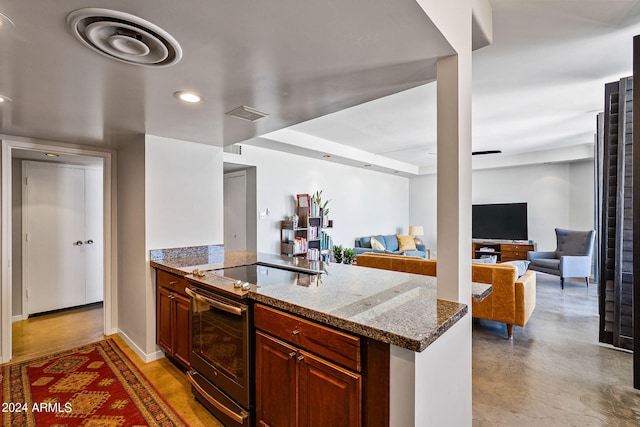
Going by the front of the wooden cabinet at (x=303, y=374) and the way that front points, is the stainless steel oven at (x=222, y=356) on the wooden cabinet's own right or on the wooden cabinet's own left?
on the wooden cabinet's own right

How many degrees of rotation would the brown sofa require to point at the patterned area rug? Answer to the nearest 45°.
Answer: approximately 135° to its left

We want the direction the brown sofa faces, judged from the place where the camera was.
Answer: facing away from the viewer

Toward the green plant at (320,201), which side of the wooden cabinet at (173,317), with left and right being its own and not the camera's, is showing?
back

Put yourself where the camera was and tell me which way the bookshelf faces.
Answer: facing the viewer and to the right of the viewer

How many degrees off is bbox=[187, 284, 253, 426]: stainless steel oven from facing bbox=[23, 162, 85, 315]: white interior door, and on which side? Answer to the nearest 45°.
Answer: approximately 90° to its right

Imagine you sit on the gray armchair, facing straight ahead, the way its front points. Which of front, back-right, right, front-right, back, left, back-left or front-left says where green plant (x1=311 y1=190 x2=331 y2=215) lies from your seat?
front

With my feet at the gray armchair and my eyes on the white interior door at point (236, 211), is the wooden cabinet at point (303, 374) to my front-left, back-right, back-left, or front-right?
front-left

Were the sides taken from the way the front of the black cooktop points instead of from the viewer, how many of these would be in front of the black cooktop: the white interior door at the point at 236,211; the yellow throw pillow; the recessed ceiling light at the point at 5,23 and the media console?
1

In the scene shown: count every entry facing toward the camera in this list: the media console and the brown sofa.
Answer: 1

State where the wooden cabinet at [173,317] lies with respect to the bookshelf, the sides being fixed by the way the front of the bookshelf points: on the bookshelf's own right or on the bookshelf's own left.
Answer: on the bookshelf's own right

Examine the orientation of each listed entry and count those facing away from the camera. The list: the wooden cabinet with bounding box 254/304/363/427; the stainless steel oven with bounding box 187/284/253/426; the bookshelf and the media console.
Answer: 0

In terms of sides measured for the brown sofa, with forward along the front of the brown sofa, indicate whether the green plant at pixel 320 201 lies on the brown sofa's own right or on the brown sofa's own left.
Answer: on the brown sofa's own left

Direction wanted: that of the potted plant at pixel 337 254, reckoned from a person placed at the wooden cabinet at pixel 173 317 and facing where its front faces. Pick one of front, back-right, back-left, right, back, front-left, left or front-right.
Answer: back

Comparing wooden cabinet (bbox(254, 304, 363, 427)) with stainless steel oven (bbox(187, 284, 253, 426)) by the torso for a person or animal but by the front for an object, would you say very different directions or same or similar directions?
same or similar directions

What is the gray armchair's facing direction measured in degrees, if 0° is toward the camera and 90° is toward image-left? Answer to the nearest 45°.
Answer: approximately 45°

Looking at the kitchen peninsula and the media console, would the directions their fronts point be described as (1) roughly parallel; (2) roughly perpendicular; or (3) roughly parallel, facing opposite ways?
roughly parallel
